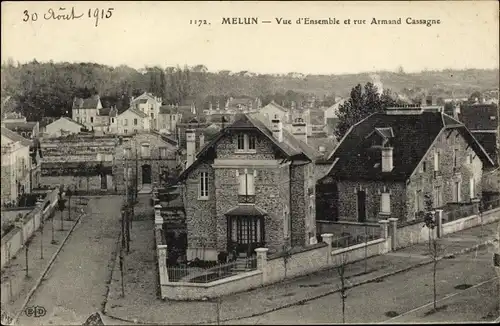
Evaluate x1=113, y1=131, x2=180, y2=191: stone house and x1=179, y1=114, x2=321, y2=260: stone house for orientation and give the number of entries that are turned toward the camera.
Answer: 2

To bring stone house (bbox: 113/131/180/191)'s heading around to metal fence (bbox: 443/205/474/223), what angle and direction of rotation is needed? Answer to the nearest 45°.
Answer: approximately 90° to its left

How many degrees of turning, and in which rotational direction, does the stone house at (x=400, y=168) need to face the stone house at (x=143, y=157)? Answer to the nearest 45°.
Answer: approximately 90° to its right

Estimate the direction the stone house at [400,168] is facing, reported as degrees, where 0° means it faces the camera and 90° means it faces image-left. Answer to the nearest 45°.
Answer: approximately 315°

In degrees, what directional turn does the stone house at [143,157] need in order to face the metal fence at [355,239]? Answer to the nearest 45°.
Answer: approximately 90° to its left

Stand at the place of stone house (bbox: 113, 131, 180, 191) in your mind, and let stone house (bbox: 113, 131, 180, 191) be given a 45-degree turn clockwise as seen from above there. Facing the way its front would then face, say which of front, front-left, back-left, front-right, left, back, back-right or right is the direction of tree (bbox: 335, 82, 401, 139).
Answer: back-left

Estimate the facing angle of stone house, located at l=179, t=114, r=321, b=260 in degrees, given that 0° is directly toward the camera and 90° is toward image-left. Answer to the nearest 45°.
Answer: approximately 0°
